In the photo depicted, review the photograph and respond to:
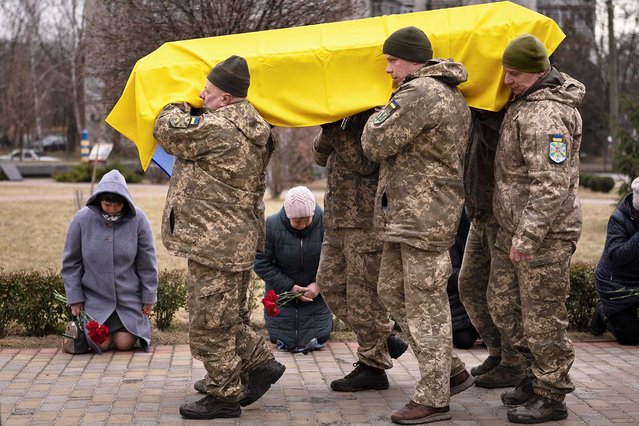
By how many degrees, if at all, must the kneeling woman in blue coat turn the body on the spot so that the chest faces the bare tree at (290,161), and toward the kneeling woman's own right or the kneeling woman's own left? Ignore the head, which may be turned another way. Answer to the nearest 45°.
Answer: approximately 180°

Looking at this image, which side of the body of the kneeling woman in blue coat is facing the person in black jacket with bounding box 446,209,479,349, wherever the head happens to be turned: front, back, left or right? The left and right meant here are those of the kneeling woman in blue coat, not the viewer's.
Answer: left

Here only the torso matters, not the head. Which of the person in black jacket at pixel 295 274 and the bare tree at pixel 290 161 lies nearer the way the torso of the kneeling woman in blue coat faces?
the person in black jacket

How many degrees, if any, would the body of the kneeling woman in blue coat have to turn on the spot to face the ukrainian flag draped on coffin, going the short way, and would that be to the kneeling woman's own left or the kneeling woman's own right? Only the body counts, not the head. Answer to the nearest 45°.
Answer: approximately 45° to the kneeling woman's own left

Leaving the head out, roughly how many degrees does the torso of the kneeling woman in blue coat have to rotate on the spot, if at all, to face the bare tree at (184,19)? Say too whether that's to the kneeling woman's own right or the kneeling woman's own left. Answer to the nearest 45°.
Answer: approximately 180°

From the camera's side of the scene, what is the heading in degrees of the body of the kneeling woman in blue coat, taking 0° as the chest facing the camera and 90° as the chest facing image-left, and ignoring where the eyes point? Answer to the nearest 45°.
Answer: approximately 0°

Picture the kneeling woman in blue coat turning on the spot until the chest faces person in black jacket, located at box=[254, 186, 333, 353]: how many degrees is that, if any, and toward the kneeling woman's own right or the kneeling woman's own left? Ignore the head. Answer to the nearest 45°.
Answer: approximately 90° to the kneeling woman's own left

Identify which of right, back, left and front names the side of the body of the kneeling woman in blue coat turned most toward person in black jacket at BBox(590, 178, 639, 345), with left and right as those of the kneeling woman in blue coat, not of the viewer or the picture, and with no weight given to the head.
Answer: left

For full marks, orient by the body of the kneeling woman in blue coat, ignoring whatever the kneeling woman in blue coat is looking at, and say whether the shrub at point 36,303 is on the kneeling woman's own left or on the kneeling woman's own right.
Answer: on the kneeling woman's own right

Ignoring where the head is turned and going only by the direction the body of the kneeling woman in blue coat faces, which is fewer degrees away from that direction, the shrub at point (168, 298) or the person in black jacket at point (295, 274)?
the person in black jacket
